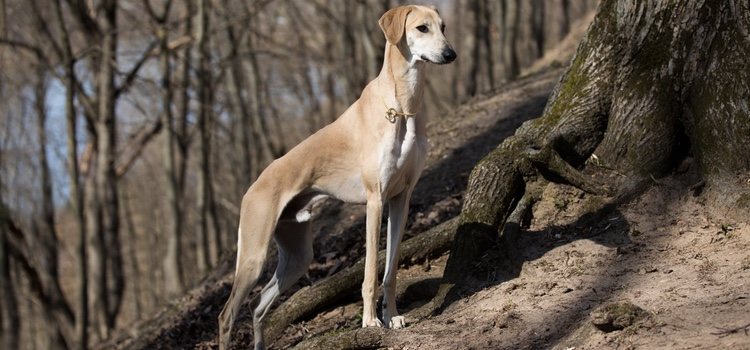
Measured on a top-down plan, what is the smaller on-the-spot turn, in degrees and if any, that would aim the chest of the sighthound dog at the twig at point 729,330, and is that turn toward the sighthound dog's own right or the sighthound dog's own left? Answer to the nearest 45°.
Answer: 0° — it already faces it

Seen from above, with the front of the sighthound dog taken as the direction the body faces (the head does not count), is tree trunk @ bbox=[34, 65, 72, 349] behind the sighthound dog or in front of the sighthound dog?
behind

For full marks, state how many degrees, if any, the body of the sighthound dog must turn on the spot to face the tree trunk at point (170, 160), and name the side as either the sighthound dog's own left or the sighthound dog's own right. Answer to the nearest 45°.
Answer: approximately 135° to the sighthound dog's own left

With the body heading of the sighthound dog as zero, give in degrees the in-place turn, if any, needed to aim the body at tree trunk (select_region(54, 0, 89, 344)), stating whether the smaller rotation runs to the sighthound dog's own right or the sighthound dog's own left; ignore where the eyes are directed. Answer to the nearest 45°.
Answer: approximately 180°

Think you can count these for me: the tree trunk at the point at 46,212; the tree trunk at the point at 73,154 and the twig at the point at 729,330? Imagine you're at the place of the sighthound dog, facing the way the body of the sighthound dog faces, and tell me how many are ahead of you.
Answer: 1

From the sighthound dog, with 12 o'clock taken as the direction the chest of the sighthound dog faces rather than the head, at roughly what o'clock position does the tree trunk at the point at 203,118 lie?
The tree trunk is roughly at 7 o'clock from the sighthound dog.
